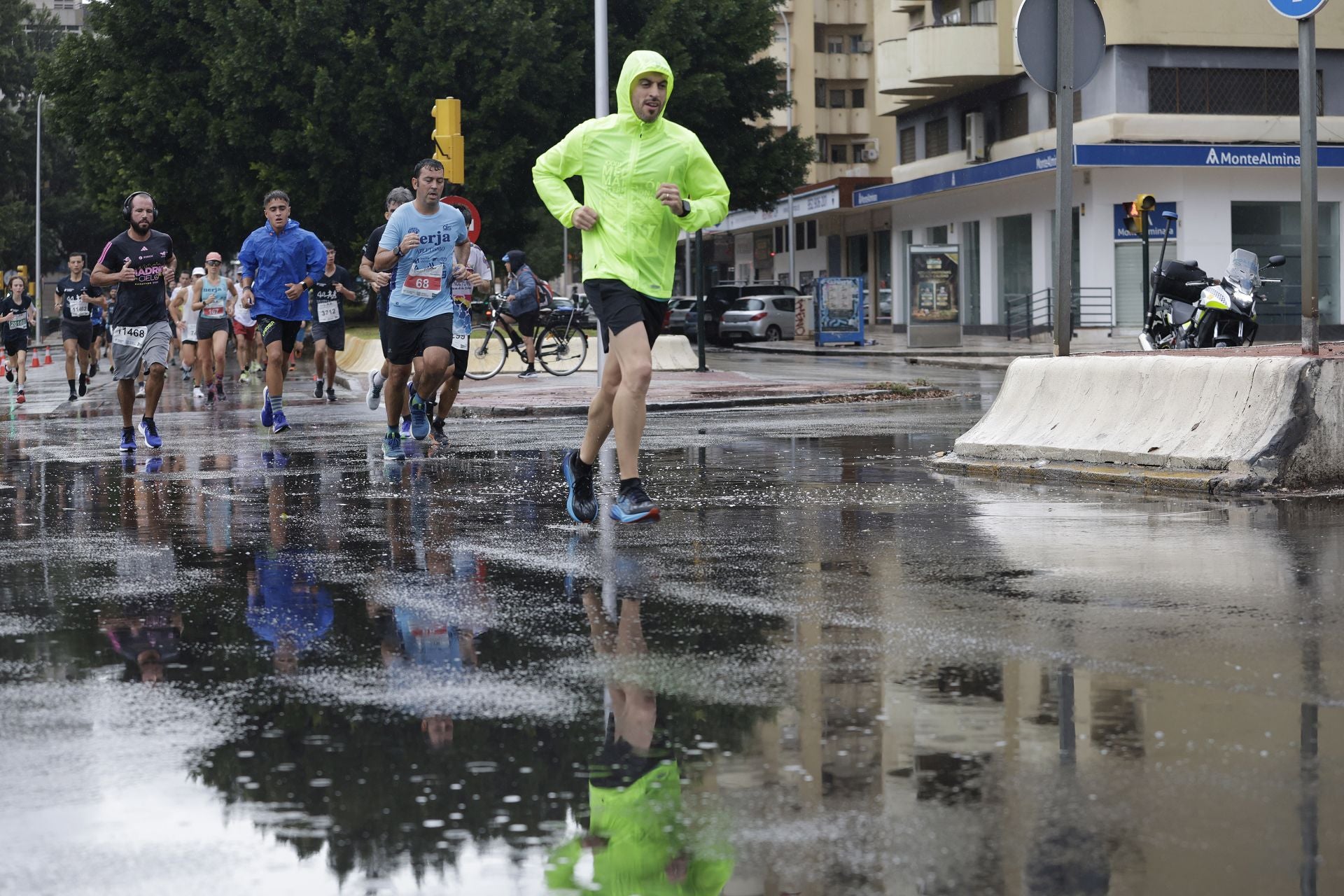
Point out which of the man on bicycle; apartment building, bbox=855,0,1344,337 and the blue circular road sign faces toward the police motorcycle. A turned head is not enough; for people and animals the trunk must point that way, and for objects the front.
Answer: the apartment building

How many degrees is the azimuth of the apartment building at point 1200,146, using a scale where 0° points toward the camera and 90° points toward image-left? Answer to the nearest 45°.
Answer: approximately 0°

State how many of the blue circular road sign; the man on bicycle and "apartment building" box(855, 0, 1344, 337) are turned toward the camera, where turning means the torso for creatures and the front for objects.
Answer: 2

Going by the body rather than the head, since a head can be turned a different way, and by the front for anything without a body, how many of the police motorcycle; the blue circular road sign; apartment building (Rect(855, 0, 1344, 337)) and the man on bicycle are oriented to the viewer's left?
1

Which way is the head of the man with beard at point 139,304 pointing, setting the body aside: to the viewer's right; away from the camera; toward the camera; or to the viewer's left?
toward the camera

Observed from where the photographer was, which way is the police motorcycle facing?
facing the viewer and to the right of the viewer

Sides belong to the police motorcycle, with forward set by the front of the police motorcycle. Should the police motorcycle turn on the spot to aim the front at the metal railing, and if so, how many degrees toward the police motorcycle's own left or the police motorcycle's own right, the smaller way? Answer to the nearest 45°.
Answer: approximately 135° to the police motorcycle's own left

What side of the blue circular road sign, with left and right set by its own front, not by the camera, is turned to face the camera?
front

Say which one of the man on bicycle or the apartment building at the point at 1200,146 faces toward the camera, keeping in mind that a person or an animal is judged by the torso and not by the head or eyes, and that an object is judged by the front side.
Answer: the apartment building

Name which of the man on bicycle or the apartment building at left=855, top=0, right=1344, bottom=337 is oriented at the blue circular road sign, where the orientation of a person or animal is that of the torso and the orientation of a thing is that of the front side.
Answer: the apartment building

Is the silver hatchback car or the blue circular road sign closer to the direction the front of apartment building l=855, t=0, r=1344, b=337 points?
the blue circular road sign

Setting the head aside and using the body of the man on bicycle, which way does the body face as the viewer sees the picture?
to the viewer's left
